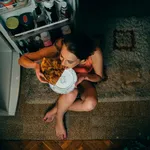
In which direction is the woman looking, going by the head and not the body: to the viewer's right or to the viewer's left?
to the viewer's left

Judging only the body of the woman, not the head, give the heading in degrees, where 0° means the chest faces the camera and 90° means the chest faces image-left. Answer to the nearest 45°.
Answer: approximately 45°
